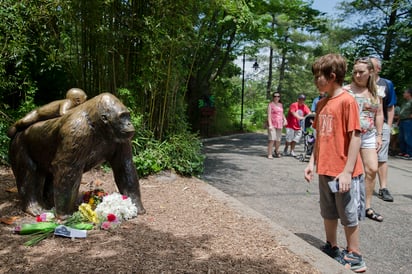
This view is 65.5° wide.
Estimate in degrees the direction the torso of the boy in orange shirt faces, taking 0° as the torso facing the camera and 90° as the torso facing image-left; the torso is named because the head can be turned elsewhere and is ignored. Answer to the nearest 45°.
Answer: approximately 45°

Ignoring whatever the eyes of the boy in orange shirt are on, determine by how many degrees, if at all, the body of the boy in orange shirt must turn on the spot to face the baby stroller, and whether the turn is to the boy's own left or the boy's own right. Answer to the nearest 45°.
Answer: approximately 135° to the boy's own right

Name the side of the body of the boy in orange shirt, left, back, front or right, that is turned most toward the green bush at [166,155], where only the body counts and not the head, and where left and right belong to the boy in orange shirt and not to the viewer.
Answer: right

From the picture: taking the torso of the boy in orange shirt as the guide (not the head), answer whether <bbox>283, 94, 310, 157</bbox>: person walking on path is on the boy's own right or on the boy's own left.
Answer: on the boy's own right

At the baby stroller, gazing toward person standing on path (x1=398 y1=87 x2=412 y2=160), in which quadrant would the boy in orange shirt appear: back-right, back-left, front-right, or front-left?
back-right

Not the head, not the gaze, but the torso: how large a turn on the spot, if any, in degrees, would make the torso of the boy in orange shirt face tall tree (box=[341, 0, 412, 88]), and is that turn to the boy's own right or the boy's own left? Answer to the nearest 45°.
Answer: approximately 135° to the boy's own right
